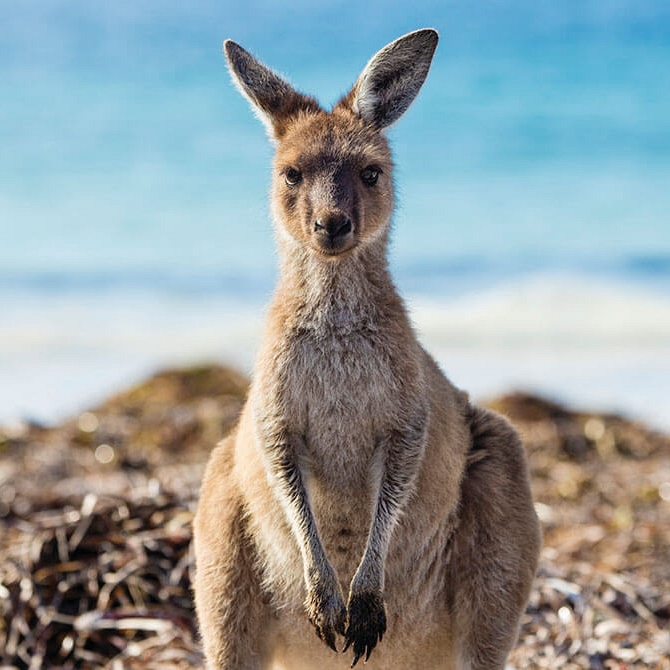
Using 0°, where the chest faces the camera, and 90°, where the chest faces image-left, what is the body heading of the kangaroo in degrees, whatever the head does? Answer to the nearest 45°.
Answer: approximately 0°
